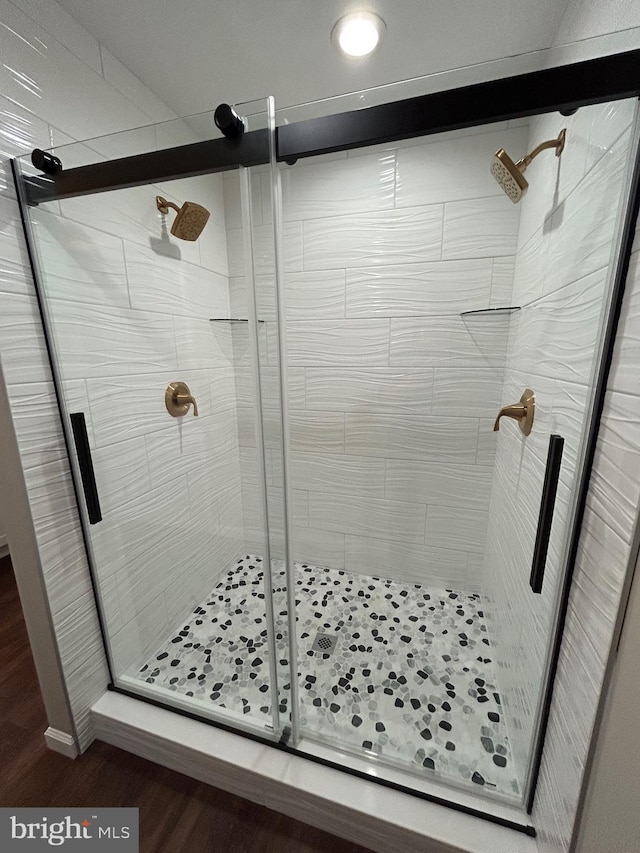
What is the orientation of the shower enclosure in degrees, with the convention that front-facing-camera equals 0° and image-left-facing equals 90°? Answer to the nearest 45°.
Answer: approximately 0°
